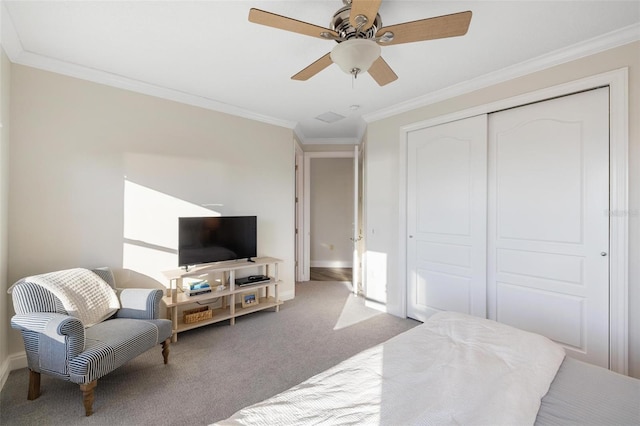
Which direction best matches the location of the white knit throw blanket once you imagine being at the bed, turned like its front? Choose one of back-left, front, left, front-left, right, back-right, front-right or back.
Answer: front-left

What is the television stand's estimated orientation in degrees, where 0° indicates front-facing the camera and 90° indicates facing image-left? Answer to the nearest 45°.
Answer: approximately 315°

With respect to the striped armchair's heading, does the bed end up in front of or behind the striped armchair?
in front

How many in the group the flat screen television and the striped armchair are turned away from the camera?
0

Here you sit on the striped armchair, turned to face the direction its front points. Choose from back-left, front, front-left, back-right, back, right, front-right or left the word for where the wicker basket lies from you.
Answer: left

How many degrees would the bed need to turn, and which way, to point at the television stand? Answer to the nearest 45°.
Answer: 0° — it already faces it

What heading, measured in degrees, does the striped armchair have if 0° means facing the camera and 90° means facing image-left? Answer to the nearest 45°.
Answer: approximately 315°

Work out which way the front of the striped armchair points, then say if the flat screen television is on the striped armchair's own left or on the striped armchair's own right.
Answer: on the striped armchair's own left

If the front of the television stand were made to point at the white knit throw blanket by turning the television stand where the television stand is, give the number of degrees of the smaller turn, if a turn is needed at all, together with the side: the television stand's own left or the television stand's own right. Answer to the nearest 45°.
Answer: approximately 90° to the television stand's own right

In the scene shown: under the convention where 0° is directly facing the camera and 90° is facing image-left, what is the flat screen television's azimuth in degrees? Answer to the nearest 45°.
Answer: approximately 315°

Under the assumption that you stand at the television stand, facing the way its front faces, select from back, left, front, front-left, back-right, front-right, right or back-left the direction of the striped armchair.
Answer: right
